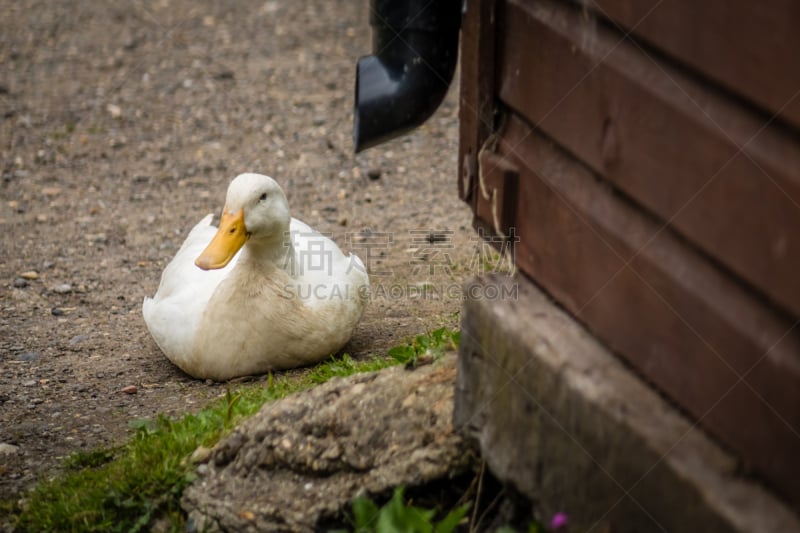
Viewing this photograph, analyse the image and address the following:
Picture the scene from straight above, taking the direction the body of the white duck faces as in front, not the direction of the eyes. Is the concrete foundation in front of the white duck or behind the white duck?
in front

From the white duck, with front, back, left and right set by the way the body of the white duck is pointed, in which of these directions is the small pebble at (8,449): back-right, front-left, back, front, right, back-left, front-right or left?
front-right

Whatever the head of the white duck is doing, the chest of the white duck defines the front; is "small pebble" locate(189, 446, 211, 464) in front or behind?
in front

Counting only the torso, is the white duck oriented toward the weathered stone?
yes

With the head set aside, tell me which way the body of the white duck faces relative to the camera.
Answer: toward the camera

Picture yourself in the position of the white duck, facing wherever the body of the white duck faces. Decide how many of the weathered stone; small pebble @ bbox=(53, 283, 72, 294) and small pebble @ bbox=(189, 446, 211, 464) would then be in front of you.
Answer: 2

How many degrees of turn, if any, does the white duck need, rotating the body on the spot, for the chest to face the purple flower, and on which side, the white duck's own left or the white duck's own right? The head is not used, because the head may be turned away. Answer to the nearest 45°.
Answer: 0° — it already faces it

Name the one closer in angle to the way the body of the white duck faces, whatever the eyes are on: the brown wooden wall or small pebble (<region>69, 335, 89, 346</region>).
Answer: the brown wooden wall
